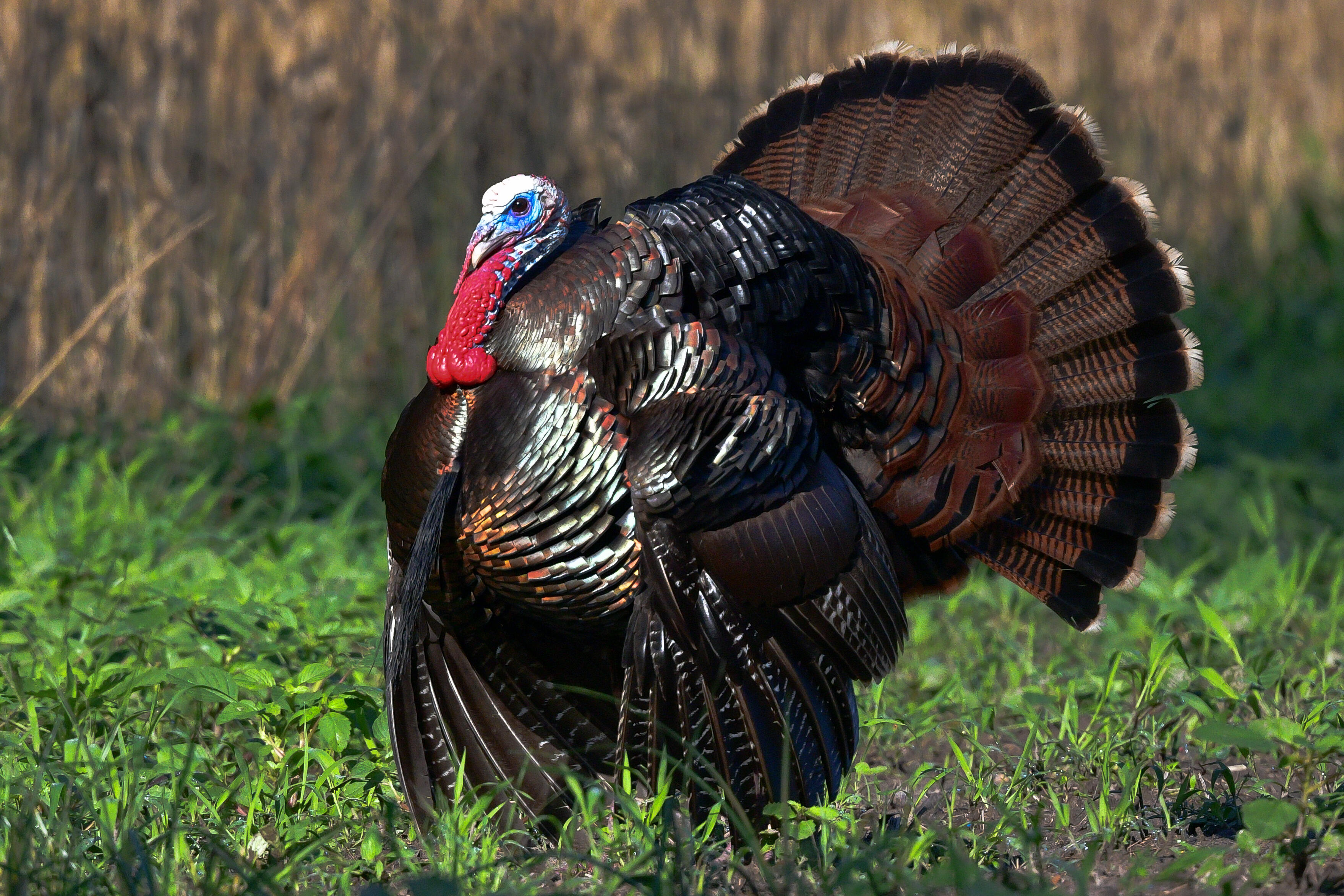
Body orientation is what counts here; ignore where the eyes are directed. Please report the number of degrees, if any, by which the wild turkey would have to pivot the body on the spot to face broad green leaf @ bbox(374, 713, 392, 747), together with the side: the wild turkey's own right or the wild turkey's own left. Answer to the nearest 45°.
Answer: approximately 45° to the wild turkey's own right

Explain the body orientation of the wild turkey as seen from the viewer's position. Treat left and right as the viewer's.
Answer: facing the viewer and to the left of the viewer
